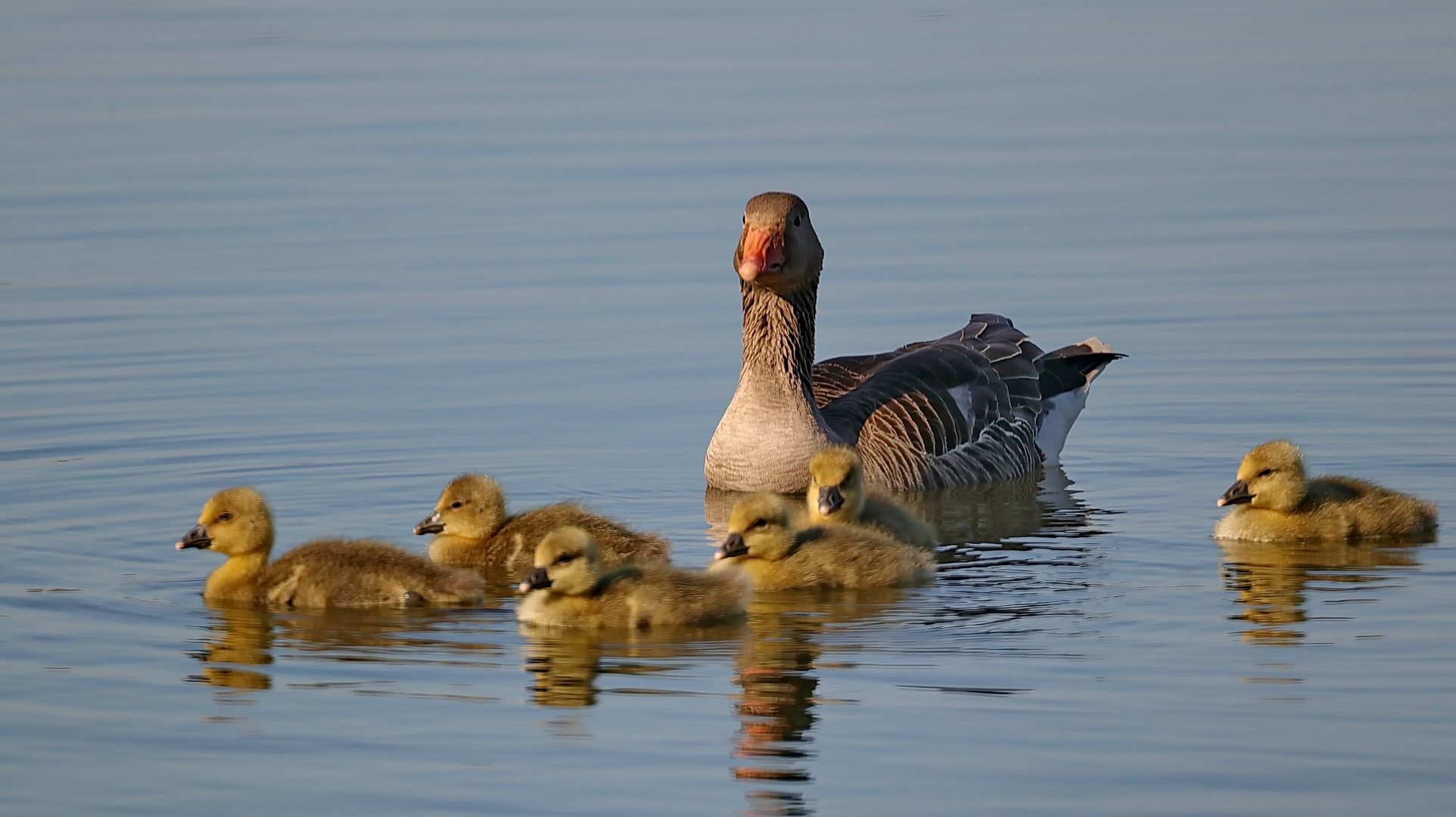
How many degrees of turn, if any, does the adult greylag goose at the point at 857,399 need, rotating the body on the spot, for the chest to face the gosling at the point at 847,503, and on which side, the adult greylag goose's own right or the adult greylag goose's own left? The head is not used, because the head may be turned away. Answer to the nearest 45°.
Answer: approximately 45° to the adult greylag goose's own left

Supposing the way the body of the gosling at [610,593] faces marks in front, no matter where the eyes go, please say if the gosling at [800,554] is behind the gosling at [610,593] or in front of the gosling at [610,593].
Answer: behind

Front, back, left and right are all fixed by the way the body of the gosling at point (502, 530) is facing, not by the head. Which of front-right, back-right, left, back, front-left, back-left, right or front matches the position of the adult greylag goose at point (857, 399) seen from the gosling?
back-right

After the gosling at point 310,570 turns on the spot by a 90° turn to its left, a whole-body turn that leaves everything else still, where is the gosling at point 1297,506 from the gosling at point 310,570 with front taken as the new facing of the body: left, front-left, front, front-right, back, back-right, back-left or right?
left

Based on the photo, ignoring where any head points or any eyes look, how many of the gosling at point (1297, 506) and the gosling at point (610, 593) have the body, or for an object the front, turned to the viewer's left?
2

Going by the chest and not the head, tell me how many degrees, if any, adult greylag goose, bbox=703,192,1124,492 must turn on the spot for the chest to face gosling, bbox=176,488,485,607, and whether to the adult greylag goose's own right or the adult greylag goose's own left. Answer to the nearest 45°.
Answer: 0° — it already faces it

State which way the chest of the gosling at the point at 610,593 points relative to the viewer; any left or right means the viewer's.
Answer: facing to the left of the viewer

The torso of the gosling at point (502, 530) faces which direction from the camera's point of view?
to the viewer's left

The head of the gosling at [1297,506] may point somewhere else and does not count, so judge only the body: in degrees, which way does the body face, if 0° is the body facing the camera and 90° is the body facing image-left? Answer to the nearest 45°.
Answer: approximately 90°

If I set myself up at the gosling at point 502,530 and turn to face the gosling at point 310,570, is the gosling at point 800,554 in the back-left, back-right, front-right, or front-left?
back-left

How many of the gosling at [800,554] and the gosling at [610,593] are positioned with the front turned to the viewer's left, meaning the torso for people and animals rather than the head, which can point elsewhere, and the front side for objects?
2

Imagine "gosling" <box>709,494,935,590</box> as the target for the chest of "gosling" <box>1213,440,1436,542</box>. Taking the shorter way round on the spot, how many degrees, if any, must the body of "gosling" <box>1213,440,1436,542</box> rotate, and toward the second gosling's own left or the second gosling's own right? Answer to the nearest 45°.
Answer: approximately 45° to the second gosling's own left

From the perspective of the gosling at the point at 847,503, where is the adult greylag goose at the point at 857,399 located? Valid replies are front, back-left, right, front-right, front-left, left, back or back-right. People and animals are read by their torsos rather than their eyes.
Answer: back-right

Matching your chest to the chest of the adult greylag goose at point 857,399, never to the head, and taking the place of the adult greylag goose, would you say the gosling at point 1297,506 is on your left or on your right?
on your left

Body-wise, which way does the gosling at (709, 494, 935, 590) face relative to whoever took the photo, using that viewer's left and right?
facing to the left of the viewer
